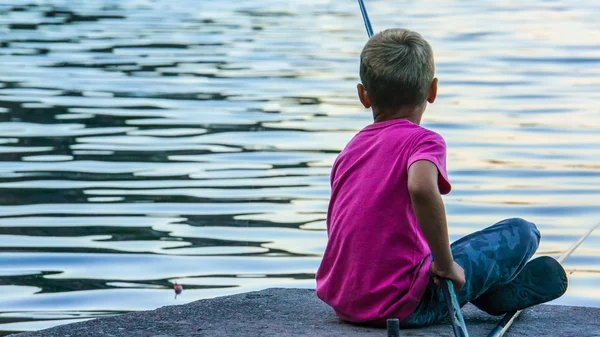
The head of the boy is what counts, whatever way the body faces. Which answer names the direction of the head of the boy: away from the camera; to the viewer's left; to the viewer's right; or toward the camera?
away from the camera

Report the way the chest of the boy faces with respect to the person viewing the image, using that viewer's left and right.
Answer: facing away from the viewer and to the right of the viewer
